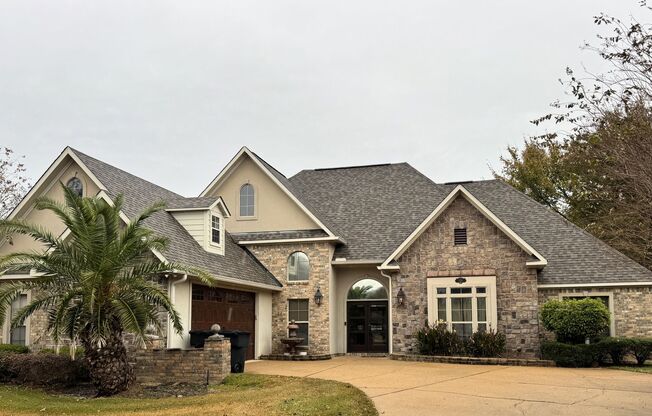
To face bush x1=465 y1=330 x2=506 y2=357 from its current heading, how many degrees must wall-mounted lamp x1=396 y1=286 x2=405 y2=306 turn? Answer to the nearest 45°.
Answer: approximately 45° to its left

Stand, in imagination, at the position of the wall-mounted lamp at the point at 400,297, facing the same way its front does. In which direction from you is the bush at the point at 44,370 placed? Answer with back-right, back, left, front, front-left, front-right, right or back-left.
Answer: front-right

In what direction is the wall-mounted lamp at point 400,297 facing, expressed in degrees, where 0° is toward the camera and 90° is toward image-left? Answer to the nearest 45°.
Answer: approximately 0°

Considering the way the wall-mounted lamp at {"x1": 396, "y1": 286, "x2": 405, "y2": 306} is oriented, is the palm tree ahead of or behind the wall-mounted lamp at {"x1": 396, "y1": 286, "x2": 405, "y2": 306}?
ahead

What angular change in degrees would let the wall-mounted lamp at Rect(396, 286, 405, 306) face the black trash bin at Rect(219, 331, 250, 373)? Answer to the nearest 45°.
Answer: approximately 45° to its right

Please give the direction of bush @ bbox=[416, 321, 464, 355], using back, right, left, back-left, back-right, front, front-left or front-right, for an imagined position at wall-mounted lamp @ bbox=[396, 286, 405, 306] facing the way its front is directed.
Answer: front-left

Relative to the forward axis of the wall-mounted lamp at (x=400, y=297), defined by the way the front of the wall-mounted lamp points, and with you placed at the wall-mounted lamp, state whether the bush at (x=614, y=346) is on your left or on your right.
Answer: on your left

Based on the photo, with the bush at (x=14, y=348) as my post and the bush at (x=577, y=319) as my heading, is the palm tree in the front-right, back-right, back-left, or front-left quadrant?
front-right

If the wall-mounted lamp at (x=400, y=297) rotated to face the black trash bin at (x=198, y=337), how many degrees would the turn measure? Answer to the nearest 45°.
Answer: approximately 45° to its right

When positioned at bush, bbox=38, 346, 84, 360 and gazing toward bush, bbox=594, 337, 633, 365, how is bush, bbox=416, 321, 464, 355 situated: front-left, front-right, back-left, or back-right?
front-left

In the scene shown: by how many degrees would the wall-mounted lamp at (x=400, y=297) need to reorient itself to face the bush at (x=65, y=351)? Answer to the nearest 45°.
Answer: approximately 45° to its right

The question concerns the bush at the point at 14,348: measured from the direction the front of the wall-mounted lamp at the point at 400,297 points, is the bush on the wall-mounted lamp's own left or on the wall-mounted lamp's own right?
on the wall-mounted lamp's own right
